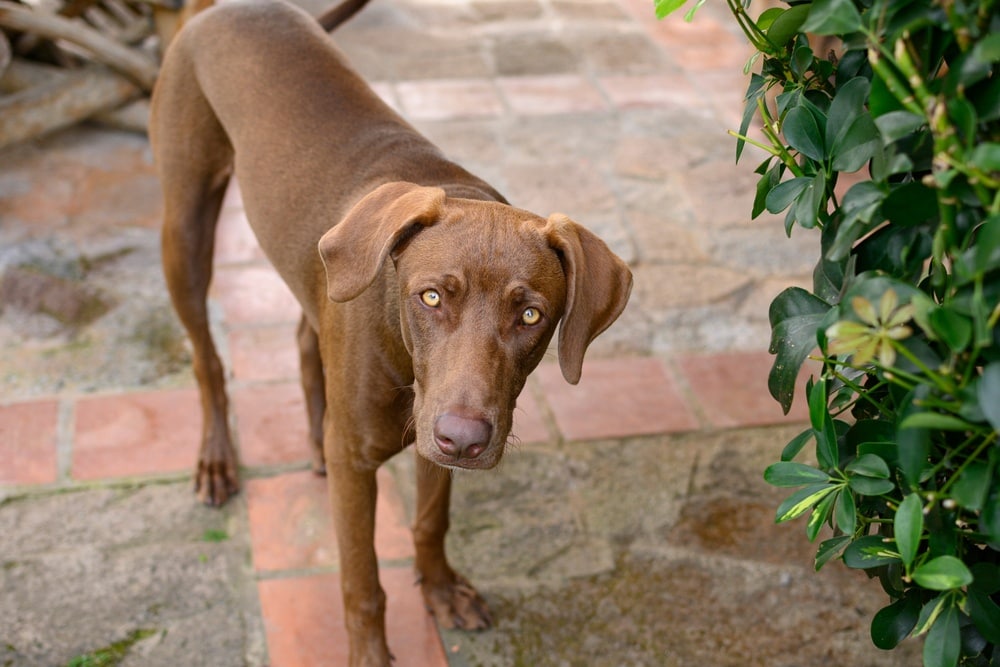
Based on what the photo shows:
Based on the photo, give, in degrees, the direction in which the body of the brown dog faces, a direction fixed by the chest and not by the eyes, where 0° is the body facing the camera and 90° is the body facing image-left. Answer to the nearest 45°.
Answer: approximately 315°

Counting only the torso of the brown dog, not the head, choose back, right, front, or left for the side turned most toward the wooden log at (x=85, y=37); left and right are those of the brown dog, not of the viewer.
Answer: back

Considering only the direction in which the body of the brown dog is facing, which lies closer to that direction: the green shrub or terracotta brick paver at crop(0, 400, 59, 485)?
the green shrub

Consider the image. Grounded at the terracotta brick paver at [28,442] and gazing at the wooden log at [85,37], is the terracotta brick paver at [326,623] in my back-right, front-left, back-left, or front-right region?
back-right
